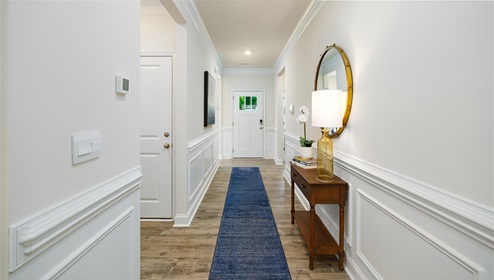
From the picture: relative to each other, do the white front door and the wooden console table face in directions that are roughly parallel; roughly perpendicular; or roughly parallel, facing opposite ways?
roughly perpendicular

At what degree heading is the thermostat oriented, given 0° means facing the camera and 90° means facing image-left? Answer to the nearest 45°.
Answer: approximately 315°

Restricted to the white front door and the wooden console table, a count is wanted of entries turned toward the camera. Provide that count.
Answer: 1

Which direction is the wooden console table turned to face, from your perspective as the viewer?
facing to the left of the viewer

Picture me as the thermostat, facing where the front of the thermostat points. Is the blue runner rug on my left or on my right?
on my left

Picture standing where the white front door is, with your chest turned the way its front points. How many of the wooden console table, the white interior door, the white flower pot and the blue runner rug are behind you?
0

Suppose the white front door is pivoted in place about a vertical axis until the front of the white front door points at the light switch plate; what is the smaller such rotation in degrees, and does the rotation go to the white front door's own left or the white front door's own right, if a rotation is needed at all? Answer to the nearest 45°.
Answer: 0° — it already faces it

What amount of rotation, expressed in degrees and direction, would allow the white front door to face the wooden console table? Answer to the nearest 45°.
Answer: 0° — it already faces it

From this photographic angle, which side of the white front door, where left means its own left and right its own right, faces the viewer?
front

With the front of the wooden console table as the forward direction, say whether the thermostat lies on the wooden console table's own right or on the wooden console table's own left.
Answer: on the wooden console table's own left

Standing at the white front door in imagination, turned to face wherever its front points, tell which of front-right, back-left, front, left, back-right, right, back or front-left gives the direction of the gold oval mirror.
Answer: front

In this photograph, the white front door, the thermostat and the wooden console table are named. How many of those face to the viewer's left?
1
